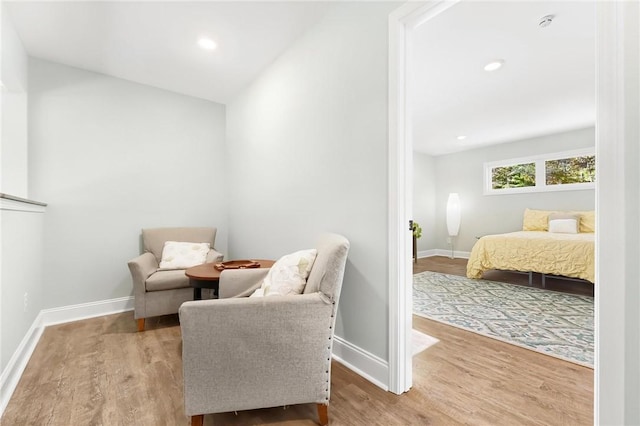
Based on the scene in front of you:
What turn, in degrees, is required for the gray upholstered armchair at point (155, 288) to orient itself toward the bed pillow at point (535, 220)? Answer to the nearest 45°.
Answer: approximately 90° to its left

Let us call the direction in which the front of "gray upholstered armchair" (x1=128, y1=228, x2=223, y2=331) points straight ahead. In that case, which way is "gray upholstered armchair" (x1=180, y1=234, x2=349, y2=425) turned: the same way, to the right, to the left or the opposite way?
to the right

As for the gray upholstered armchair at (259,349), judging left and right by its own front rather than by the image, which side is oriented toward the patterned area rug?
back

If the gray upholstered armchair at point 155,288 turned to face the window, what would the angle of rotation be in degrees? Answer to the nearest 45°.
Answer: approximately 90° to its left

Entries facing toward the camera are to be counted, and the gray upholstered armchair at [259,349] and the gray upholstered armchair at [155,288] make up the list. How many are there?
1

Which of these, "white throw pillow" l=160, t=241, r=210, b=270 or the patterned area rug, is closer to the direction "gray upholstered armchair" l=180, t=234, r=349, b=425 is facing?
the white throw pillow

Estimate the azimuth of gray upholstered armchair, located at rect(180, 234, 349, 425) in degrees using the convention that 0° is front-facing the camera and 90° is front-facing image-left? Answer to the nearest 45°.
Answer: approximately 90°

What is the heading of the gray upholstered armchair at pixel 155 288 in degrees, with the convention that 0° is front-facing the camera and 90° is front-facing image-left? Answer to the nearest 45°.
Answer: approximately 0°

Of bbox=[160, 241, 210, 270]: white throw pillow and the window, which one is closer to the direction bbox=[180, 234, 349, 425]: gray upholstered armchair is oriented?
the white throw pillow
